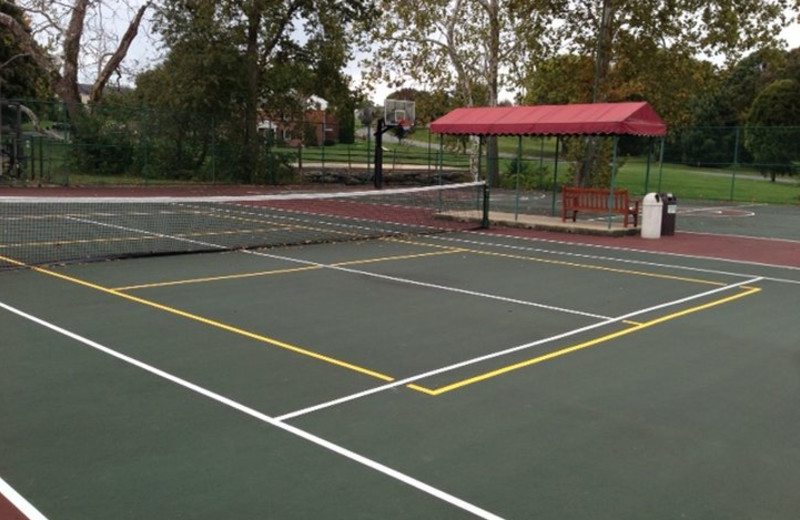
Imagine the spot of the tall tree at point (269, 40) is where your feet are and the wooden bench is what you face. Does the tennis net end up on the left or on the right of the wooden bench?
right

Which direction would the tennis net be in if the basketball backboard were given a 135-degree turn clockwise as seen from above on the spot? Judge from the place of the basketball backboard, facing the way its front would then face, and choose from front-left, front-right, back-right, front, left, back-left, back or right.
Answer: left

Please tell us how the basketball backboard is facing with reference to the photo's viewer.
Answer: facing the viewer and to the right of the viewer

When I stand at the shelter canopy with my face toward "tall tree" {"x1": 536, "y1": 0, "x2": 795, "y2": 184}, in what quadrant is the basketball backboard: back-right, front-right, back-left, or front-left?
front-left

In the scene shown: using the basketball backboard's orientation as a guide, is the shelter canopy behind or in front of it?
in front

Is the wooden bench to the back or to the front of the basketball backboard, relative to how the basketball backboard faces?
to the front
